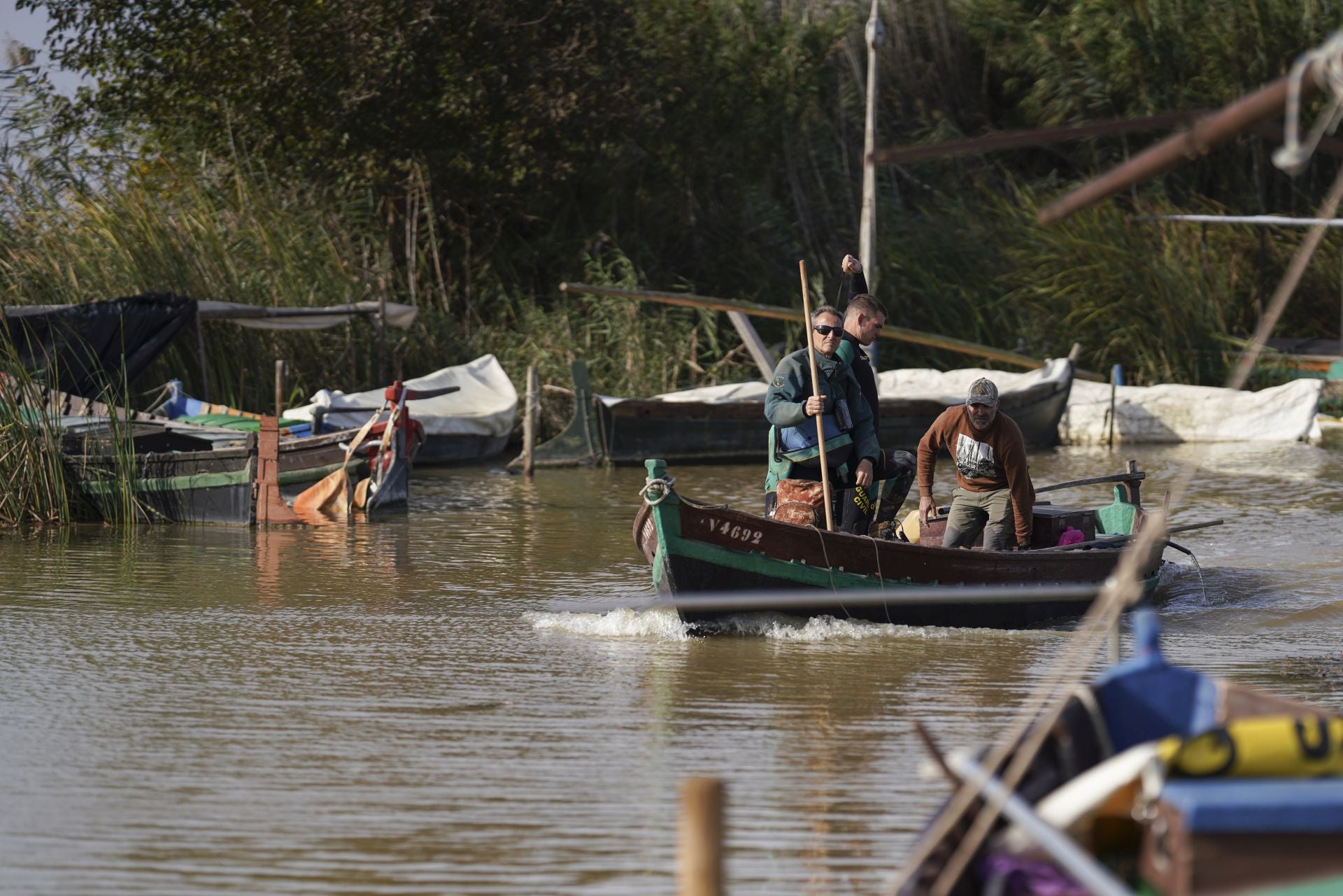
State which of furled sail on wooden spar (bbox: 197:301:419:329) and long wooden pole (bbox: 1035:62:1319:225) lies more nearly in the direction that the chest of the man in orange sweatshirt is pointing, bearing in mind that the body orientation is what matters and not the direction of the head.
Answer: the long wooden pole

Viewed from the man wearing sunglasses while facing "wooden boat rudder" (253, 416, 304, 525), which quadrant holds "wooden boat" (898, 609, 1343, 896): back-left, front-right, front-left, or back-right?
back-left

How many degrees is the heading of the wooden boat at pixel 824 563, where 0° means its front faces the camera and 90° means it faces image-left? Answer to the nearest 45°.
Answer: approximately 45°

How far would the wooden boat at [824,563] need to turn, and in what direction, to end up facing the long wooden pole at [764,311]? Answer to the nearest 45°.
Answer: approximately 135° to its right

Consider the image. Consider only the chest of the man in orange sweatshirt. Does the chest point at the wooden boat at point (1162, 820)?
yes

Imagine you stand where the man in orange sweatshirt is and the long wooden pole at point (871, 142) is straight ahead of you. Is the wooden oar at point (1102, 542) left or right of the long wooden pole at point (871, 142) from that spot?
right
